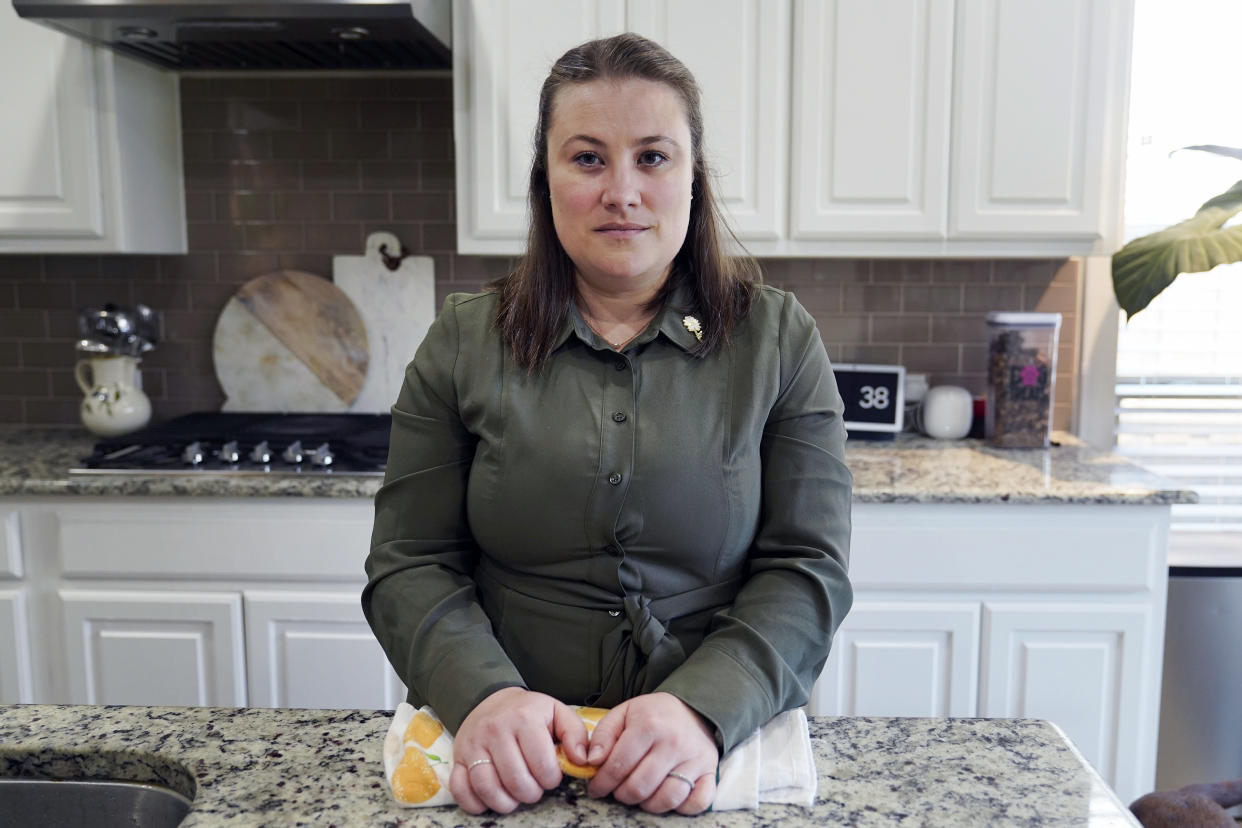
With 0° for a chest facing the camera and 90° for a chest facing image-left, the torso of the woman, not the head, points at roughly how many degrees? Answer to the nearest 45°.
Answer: approximately 0°

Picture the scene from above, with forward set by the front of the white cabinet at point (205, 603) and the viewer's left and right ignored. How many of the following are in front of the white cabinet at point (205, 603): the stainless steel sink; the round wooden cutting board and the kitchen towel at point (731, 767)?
2

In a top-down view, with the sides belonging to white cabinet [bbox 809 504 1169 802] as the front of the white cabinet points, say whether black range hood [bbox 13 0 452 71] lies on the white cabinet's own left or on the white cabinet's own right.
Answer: on the white cabinet's own right

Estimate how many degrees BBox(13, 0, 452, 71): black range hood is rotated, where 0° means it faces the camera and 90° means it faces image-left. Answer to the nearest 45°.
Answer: approximately 0°

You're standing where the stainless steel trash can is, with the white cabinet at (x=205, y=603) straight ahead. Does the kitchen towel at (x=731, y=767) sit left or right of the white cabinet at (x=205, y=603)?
left

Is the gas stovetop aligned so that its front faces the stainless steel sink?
yes

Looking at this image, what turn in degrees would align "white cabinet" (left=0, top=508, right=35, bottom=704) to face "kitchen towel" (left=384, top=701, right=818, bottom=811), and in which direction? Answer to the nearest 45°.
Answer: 0° — it already faces it
